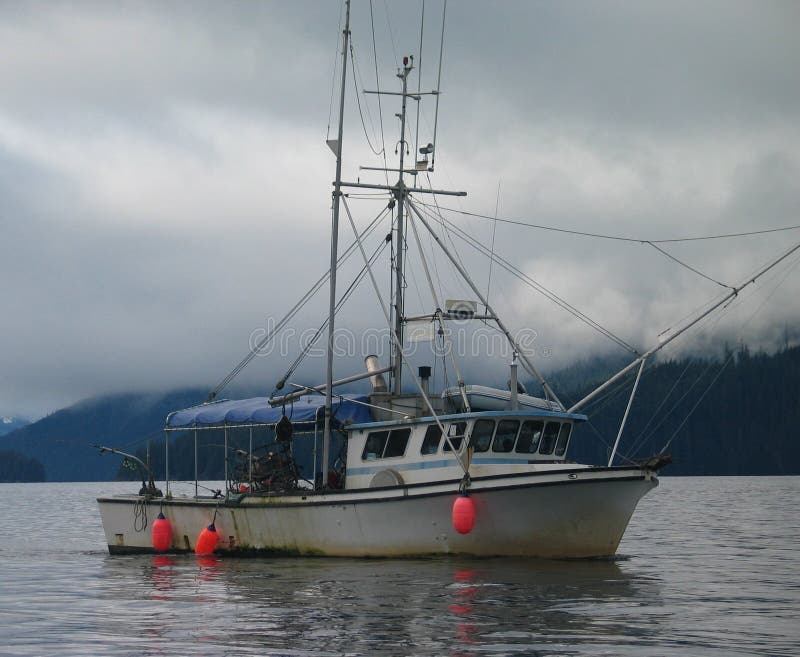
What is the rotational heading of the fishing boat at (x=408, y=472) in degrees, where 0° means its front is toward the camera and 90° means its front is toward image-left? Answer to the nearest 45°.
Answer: approximately 315°

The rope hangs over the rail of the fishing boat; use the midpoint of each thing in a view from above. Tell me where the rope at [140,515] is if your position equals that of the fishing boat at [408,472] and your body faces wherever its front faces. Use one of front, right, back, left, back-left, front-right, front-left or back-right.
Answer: back
